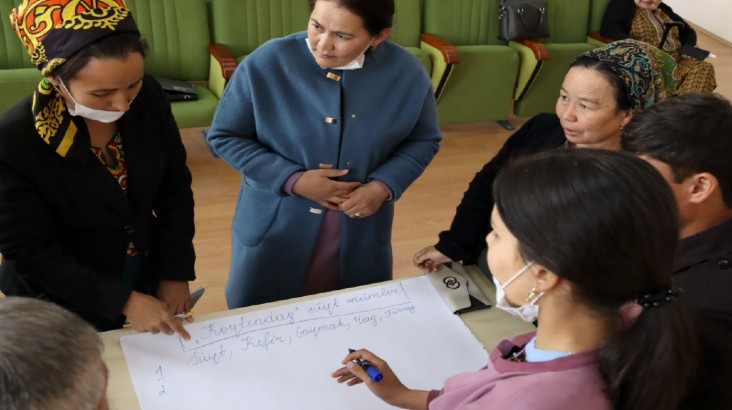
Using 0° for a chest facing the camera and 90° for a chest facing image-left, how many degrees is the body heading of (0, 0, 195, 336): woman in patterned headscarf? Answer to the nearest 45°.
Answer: approximately 315°

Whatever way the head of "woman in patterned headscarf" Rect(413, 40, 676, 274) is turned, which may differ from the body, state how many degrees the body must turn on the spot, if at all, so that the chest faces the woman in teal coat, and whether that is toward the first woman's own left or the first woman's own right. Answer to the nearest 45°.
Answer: approximately 45° to the first woman's own right

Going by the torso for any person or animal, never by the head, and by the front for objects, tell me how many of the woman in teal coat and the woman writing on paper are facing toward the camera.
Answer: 1

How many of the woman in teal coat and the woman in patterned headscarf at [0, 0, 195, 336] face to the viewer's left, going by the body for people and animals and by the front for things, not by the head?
0

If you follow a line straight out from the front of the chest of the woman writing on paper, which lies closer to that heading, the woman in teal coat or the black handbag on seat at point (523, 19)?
the woman in teal coat

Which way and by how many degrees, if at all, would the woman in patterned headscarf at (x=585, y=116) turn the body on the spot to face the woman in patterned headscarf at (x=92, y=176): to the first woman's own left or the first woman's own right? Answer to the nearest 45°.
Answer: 0° — they already face them

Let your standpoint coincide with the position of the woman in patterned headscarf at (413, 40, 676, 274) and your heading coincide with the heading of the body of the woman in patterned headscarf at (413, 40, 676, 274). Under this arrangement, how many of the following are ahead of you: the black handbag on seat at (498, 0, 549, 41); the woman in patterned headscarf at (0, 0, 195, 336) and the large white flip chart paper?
2

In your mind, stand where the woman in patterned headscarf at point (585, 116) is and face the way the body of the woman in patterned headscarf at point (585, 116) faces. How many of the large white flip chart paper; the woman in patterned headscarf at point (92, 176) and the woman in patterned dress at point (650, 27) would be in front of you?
2

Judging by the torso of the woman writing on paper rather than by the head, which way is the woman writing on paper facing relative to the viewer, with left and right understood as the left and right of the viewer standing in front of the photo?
facing to the left of the viewer

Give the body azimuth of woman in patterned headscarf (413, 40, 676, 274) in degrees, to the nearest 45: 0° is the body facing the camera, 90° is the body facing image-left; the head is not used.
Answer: approximately 45°

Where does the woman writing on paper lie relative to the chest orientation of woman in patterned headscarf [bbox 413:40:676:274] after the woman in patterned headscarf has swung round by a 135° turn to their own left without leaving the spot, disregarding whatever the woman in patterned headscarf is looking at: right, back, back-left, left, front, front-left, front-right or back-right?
right

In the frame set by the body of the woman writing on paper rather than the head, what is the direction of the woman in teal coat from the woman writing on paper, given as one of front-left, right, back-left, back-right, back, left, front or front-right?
front-right

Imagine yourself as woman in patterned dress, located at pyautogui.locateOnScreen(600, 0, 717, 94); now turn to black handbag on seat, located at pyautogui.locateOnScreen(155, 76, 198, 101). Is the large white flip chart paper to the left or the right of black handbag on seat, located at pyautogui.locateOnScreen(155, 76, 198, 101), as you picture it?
left
